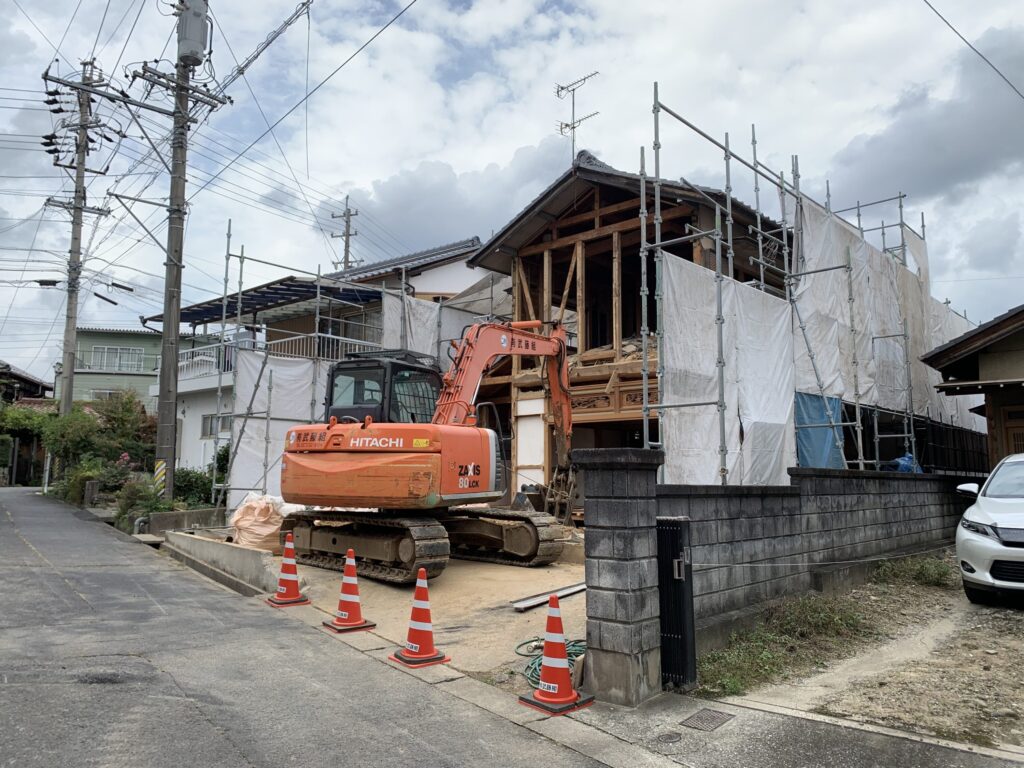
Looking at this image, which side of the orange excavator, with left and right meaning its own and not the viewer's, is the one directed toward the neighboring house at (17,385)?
left

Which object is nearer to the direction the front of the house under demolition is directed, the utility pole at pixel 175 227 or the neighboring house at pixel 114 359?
the utility pole

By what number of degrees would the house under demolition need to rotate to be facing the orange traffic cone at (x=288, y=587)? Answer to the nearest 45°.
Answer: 0° — it already faces it

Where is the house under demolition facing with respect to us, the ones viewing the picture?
facing the viewer and to the left of the viewer

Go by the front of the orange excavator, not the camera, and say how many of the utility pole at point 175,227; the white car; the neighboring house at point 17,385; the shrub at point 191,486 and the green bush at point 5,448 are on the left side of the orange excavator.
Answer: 4

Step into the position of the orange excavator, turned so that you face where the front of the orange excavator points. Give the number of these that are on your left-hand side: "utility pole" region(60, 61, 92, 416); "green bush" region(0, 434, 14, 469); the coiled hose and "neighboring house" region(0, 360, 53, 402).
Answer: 3

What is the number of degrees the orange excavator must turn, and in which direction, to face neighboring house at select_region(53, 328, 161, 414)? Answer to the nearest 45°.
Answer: approximately 90° to its left

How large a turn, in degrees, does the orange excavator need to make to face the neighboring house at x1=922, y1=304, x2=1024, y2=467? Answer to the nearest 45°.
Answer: approximately 45° to its right

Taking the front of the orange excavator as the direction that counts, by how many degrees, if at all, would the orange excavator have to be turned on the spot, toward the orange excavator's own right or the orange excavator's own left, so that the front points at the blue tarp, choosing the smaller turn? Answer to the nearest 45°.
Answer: approximately 45° to the orange excavator's own right

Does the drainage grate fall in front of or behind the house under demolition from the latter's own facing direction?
in front

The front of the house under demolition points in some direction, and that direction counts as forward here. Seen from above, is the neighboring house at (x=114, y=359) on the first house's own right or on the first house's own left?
on the first house's own right

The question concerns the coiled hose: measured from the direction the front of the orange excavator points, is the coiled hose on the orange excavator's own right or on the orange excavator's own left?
on the orange excavator's own right

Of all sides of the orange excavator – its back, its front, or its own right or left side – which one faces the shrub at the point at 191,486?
left

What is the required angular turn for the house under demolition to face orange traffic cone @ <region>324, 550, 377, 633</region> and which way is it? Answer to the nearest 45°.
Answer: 0° — it already faces it

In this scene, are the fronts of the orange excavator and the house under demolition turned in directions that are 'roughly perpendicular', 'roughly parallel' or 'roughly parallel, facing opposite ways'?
roughly parallel, facing opposite ways

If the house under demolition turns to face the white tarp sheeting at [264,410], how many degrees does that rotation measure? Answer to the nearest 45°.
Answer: approximately 45° to its right

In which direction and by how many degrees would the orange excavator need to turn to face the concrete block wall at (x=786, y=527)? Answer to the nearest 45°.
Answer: approximately 90° to its right

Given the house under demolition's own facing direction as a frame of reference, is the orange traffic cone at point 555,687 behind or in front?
in front

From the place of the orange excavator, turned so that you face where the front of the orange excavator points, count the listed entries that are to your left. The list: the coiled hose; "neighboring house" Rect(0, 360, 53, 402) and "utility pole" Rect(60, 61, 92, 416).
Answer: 2

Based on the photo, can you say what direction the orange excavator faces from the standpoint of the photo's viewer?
facing away from the viewer and to the right of the viewer
